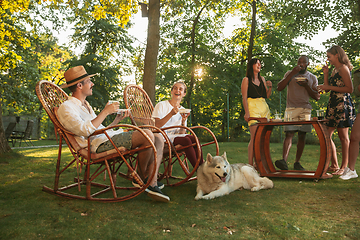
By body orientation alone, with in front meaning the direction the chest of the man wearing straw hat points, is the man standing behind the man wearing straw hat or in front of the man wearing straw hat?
in front

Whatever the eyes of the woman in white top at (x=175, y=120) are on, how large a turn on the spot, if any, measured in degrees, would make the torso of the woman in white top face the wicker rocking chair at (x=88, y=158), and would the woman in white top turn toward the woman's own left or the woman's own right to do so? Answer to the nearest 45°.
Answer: approximately 90° to the woman's own right

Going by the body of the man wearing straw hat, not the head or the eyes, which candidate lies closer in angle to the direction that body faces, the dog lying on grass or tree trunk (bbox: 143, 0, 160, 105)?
the dog lying on grass

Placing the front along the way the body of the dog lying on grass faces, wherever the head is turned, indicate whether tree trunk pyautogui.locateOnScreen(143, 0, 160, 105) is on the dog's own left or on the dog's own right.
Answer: on the dog's own right

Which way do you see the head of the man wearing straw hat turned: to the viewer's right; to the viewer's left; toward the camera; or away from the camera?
to the viewer's right

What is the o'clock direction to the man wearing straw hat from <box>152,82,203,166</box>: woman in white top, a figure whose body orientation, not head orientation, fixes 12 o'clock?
The man wearing straw hat is roughly at 3 o'clock from the woman in white top.

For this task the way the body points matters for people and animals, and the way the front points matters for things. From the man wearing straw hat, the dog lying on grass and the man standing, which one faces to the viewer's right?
the man wearing straw hat

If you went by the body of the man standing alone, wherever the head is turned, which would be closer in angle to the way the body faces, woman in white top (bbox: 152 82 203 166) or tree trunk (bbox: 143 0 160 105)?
the woman in white top

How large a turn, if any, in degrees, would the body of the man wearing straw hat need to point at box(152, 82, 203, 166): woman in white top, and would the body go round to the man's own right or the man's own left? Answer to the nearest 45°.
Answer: approximately 45° to the man's own left

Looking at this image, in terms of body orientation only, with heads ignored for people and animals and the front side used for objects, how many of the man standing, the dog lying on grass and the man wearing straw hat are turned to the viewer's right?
1

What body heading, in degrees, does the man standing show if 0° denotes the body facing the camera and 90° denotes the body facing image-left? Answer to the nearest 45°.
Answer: approximately 0°

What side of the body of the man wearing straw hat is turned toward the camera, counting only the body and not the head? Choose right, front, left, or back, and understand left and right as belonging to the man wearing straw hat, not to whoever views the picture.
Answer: right
